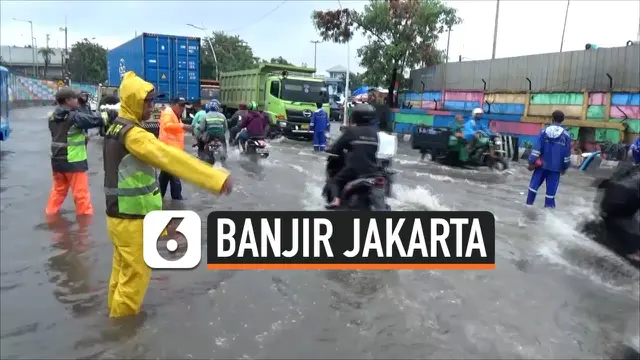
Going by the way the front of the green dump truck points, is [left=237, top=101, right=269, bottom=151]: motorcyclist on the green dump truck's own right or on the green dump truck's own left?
on the green dump truck's own right

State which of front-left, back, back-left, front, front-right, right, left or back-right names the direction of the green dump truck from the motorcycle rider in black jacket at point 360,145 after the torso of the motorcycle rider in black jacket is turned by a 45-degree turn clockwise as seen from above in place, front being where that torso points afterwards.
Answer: front

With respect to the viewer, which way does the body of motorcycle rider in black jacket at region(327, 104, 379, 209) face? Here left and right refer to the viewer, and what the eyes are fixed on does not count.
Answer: facing away from the viewer and to the left of the viewer

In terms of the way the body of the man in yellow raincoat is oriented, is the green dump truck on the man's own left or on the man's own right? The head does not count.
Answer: on the man's own left

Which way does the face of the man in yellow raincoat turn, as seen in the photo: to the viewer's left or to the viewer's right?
to the viewer's right

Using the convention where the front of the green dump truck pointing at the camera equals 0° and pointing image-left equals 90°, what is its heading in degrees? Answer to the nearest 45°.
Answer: approximately 315°

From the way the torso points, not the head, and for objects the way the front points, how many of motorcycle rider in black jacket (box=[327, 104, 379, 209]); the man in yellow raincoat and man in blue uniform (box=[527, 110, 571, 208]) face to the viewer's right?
1

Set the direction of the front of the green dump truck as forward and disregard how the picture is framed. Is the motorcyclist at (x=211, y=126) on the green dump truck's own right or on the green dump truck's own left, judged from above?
on the green dump truck's own right

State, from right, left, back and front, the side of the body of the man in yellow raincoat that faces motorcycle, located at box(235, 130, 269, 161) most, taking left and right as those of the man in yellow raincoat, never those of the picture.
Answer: left

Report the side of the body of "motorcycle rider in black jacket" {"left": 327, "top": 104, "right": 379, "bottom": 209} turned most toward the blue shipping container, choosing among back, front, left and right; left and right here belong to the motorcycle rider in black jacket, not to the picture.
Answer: front

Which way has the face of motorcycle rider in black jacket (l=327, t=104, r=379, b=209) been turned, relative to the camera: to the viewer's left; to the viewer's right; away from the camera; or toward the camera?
away from the camera

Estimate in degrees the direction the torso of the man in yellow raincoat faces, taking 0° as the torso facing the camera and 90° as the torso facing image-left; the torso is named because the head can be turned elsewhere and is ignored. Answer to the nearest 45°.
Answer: approximately 270°

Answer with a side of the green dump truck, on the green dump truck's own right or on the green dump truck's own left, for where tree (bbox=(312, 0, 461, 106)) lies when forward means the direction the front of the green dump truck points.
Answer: on the green dump truck's own left
